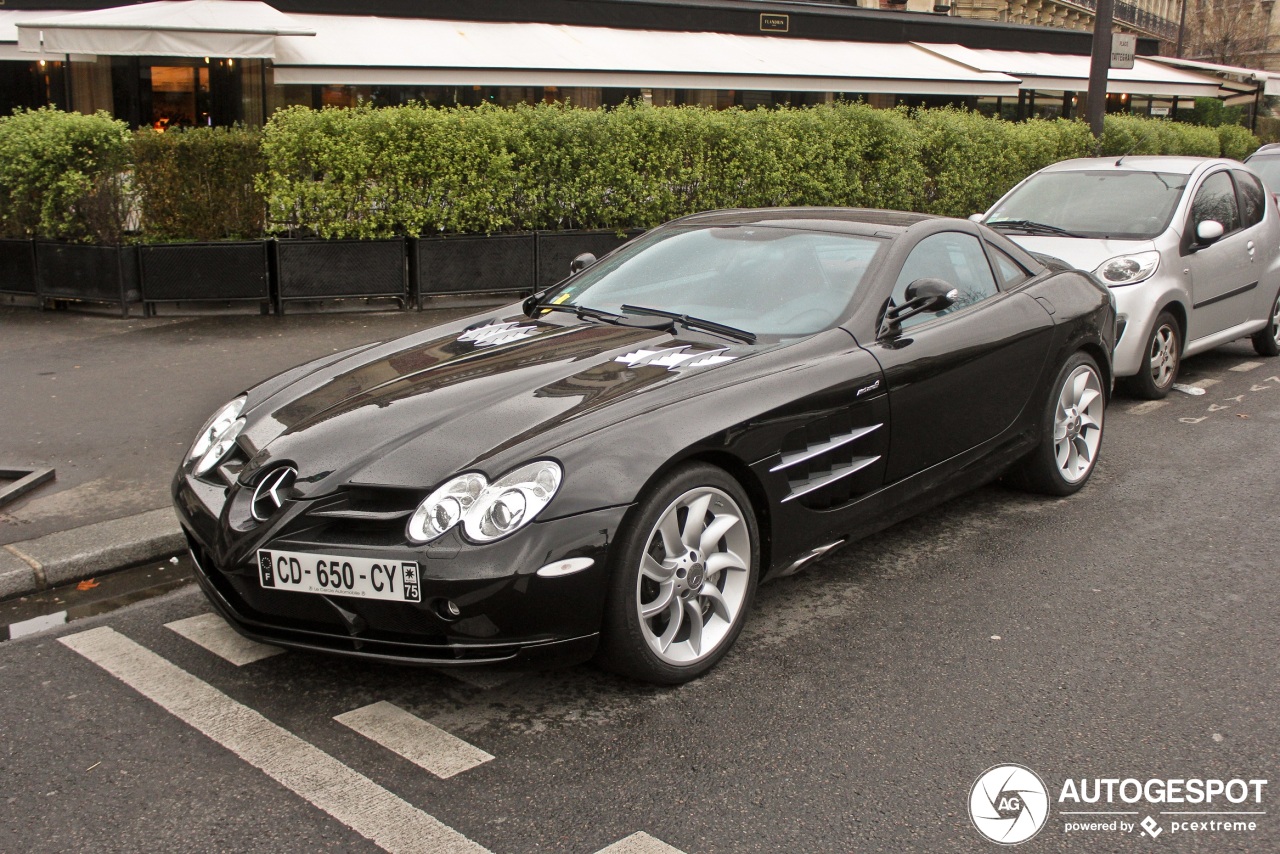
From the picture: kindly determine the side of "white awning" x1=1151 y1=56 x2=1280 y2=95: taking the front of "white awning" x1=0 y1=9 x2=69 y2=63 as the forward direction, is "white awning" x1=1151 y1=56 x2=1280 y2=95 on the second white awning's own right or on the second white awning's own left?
on the second white awning's own left

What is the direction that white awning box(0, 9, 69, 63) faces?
toward the camera

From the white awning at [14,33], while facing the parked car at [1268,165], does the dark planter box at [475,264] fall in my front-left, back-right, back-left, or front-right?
front-right

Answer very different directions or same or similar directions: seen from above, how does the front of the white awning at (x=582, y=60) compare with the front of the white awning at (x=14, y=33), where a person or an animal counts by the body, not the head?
same or similar directions

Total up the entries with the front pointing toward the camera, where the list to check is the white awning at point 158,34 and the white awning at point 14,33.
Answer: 2

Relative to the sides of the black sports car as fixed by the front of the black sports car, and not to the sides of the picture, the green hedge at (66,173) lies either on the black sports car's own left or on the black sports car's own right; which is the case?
on the black sports car's own right

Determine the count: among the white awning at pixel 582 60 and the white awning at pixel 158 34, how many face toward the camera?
2

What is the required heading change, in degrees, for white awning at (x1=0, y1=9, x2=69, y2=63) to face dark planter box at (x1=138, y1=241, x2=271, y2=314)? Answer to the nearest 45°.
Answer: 0° — it already faces it

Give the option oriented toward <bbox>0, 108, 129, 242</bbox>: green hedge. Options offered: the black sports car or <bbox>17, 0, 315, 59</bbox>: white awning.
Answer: the white awning

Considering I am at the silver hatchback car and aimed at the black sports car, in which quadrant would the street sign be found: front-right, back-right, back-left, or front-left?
back-right

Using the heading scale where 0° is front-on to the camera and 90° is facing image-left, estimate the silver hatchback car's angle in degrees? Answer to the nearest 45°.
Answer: approximately 45°

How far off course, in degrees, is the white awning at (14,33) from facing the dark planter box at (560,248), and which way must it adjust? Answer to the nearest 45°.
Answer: approximately 45° to its left

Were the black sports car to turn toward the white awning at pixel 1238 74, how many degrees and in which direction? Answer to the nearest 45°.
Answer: approximately 180°

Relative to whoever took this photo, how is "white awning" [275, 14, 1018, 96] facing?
facing the viewer
